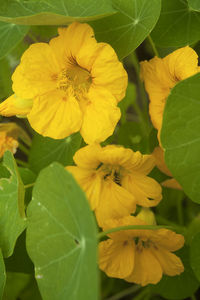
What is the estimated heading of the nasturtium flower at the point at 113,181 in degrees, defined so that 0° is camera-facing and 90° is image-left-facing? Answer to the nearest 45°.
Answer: approximately 0°
